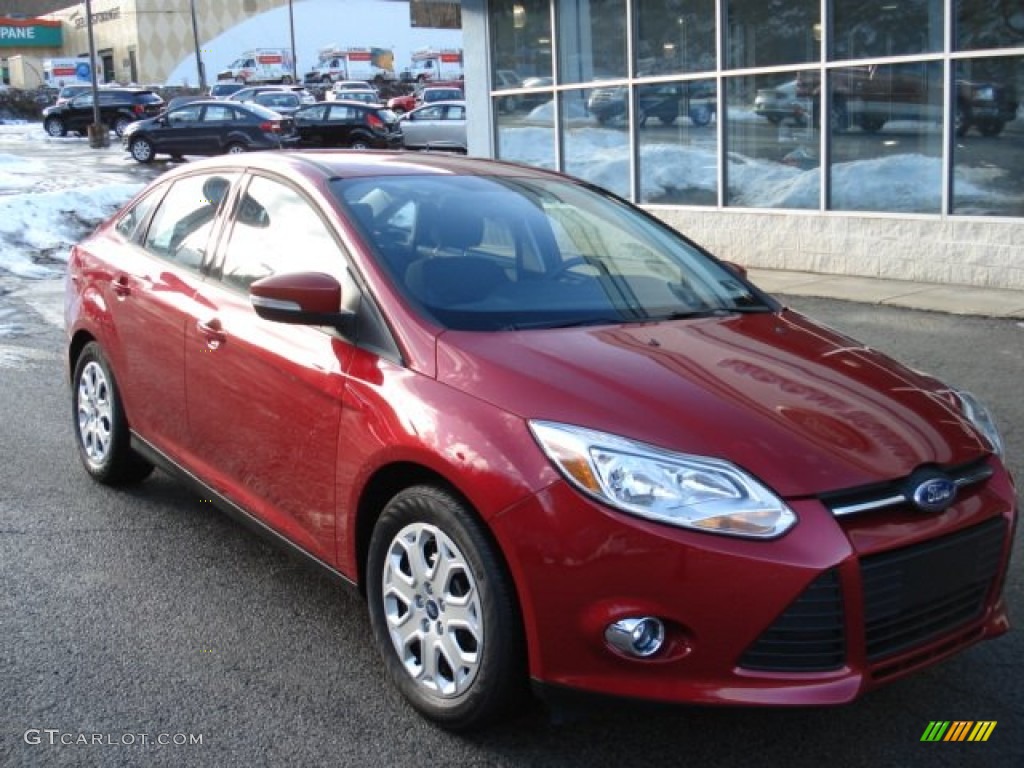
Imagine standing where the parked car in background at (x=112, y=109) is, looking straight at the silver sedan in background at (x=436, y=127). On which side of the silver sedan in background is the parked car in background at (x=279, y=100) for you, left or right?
left

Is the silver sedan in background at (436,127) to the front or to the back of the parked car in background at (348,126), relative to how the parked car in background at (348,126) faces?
to the back

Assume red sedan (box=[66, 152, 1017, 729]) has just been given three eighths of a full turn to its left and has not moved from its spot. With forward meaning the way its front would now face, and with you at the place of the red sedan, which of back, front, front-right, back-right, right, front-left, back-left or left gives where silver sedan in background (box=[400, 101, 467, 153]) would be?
front

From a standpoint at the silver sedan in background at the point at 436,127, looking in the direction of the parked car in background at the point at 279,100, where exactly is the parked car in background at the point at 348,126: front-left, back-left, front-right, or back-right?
front-left

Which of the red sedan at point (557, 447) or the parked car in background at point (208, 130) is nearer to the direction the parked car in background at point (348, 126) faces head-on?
the parked car in background

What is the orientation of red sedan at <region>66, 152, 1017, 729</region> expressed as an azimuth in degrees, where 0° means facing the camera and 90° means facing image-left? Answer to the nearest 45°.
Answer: approximately 315°

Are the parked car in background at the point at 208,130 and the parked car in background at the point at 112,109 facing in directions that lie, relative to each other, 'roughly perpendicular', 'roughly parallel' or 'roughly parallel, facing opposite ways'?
roughly parallel

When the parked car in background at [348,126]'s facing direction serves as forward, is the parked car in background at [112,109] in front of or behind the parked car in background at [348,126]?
in front

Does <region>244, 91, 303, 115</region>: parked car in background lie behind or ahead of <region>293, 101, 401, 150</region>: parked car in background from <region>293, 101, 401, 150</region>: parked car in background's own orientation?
ahead

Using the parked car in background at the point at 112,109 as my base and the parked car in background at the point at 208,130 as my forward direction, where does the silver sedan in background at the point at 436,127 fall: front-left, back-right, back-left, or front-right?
front-left

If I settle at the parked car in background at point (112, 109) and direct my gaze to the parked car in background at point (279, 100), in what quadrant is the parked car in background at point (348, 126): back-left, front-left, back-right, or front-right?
front-right
